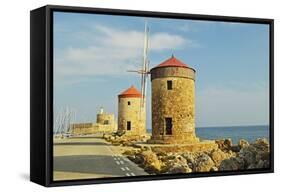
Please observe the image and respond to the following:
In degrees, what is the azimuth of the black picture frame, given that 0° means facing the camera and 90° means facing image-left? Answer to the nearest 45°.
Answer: approximately 315°
